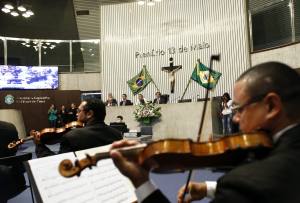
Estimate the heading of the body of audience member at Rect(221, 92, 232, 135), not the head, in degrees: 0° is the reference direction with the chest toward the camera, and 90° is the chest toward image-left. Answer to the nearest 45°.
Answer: approximately 45°

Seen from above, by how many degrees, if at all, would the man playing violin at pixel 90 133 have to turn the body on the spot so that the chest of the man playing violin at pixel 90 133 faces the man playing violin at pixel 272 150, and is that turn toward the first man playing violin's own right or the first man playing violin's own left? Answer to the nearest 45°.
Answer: approximately 135° to the first man playing violin's own left

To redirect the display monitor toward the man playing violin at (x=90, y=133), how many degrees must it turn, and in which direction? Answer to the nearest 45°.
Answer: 0° — it already faces them

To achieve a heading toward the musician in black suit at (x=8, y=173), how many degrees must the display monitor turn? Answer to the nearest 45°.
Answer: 0° — it already faces them

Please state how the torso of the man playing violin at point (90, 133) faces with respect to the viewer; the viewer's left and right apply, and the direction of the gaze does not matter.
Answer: facing away from the viewer and to the left of the viewer

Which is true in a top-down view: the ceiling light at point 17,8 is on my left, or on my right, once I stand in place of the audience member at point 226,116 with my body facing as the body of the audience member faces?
on my right

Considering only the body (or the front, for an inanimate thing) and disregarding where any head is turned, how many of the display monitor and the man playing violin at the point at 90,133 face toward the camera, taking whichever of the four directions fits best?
1

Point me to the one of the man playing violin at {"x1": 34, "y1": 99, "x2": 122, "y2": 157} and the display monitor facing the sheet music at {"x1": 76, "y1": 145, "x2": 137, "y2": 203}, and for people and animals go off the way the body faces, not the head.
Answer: the display monitor

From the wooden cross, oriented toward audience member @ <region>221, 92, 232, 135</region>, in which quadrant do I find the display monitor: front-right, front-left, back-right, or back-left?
back-right

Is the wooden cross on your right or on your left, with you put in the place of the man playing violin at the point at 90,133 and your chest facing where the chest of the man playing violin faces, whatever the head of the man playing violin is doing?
on your right

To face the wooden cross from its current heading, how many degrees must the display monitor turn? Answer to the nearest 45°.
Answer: approximately 45° to its left

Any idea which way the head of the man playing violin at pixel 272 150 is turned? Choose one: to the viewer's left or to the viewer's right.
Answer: to the viewer's left
